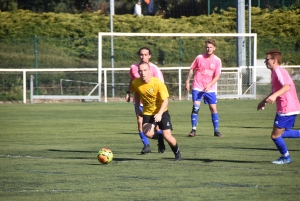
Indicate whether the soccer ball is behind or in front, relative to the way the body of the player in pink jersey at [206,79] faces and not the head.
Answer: in front

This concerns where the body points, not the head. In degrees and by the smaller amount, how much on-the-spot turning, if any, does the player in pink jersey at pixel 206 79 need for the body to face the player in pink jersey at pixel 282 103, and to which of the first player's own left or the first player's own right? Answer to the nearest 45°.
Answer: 0° — they already face them

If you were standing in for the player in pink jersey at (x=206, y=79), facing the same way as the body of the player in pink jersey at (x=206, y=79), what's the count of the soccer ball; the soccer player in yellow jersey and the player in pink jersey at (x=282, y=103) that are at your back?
0

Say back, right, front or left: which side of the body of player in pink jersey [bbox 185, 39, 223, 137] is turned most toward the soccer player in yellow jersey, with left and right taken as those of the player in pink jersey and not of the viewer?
front

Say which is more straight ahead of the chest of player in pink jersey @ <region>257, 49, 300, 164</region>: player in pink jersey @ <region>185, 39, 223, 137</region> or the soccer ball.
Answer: the soccer ball

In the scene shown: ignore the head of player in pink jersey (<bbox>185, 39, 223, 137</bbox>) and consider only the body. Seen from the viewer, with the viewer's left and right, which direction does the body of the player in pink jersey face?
facing the viewer

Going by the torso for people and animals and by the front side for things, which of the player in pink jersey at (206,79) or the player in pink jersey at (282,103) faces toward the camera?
the player in pink jersey at (206,79)

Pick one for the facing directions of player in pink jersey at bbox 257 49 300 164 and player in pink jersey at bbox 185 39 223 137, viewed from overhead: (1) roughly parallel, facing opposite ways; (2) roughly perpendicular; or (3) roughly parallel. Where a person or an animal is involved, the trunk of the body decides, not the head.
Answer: roughly perpendicular

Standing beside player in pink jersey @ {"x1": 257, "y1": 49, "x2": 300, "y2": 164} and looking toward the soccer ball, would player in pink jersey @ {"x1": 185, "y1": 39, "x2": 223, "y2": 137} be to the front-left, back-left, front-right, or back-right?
front-right

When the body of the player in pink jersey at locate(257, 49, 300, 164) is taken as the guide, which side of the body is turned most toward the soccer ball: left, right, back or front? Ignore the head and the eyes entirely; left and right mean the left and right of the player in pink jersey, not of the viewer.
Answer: front

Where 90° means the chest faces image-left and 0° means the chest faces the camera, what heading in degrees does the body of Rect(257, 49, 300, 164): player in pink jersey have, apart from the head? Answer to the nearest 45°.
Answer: approximately 90°

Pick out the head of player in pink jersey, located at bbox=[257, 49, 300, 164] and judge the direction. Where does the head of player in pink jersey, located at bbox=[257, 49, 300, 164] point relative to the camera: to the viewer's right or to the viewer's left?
to the viewer's left

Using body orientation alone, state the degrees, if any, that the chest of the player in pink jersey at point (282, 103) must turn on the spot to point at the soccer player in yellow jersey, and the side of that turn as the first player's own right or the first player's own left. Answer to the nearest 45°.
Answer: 0° — they already face them

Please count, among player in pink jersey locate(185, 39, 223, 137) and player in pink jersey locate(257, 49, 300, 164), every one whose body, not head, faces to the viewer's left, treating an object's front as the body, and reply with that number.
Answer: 1
